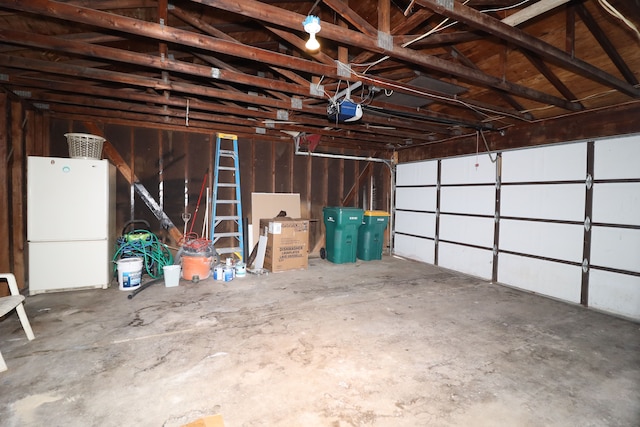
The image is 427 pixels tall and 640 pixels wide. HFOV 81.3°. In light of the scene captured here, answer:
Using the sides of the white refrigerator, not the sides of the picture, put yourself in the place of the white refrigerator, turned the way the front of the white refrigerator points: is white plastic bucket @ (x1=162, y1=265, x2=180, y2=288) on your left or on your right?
on your left

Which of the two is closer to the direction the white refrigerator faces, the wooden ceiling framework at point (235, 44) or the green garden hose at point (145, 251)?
the wooden ceiling framework

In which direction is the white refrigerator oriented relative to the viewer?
toward the camera

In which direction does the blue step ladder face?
toward the camera

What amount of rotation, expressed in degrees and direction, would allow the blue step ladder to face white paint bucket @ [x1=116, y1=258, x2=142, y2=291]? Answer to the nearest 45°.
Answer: approximately 45° to its right

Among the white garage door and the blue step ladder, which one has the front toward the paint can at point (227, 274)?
the blue step ladder

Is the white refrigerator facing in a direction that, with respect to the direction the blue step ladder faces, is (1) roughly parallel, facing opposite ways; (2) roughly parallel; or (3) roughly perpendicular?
roughly parallel

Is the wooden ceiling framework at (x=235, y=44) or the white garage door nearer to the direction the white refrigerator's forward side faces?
the wooden ceiling framework

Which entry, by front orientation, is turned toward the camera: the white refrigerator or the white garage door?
the white refrigerator

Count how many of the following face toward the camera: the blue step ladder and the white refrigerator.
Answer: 2

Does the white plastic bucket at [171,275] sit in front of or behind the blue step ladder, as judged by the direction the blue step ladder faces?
in front

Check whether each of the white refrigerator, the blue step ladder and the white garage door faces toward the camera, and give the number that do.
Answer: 2
